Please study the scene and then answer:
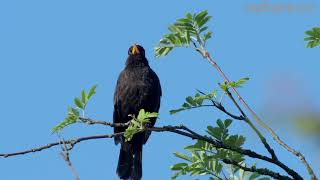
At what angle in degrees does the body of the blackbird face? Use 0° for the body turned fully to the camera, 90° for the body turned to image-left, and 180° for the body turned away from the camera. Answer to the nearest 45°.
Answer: approximately 0°
